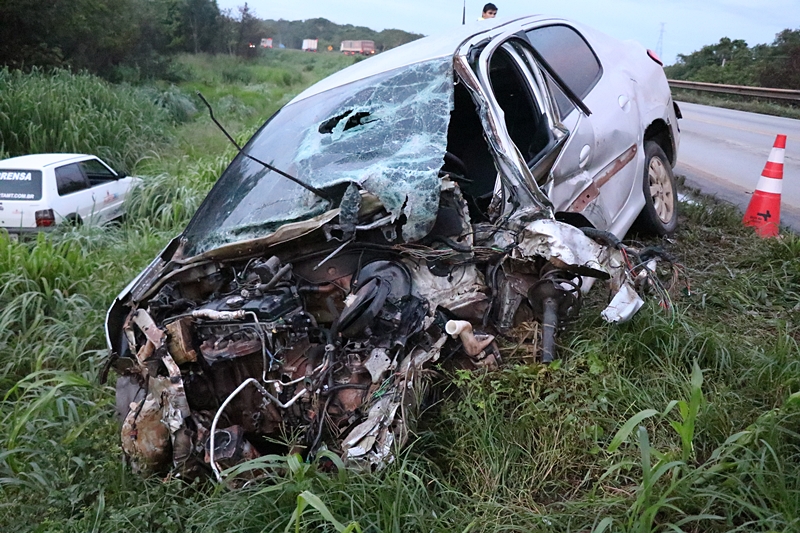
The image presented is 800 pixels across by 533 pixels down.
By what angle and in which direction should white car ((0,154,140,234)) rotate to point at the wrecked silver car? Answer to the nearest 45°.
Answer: approximately 135° to its right

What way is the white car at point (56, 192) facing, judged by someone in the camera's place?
facing away from the viewer and to the right of the viewer

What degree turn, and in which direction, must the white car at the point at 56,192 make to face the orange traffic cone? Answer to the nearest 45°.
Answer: approximately 90° to its right

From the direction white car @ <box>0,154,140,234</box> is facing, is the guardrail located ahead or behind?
ahead

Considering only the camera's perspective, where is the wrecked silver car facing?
facing the viewer and to the left of the viewer

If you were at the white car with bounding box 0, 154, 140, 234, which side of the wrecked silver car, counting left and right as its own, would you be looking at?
right

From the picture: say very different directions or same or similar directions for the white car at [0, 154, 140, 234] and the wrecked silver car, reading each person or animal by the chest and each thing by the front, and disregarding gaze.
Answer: very different directions

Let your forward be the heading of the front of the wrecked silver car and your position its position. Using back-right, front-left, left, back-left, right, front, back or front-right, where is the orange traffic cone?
back

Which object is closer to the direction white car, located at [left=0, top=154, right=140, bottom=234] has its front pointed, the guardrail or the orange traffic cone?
the guardrail

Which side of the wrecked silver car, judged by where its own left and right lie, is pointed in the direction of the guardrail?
back
